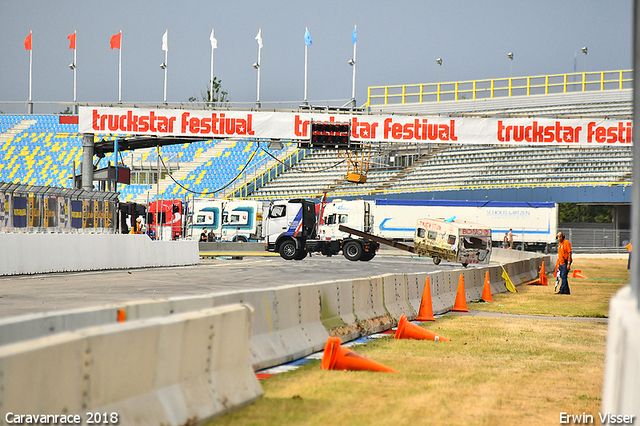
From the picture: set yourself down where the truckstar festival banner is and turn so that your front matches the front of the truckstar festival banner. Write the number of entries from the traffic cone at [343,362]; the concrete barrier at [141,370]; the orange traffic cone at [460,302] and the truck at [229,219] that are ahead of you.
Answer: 3

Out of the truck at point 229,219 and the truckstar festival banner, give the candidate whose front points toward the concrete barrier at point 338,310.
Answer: the truckstar festival banner

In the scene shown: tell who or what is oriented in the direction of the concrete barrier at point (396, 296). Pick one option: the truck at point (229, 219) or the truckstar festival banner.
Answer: the truckstar festival banner

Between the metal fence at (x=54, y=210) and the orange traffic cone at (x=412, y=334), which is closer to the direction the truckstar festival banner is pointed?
the orange traffic cone

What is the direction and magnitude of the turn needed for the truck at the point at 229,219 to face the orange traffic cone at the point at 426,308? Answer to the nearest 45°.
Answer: approximately 90° to its left

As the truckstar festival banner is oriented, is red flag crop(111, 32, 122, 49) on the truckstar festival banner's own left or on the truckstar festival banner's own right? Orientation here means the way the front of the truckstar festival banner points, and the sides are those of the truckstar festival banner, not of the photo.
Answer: on the truckstar festival banner's own right

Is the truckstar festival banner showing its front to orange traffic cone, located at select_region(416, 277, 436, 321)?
yes

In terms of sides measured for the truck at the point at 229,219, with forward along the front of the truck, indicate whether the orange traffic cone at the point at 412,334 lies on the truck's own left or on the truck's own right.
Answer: on the truck's own left

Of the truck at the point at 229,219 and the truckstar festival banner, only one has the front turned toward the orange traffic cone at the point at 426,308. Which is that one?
the truckstar festival banner

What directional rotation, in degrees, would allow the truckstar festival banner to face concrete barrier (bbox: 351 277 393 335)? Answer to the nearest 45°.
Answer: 0° — it already faces it
